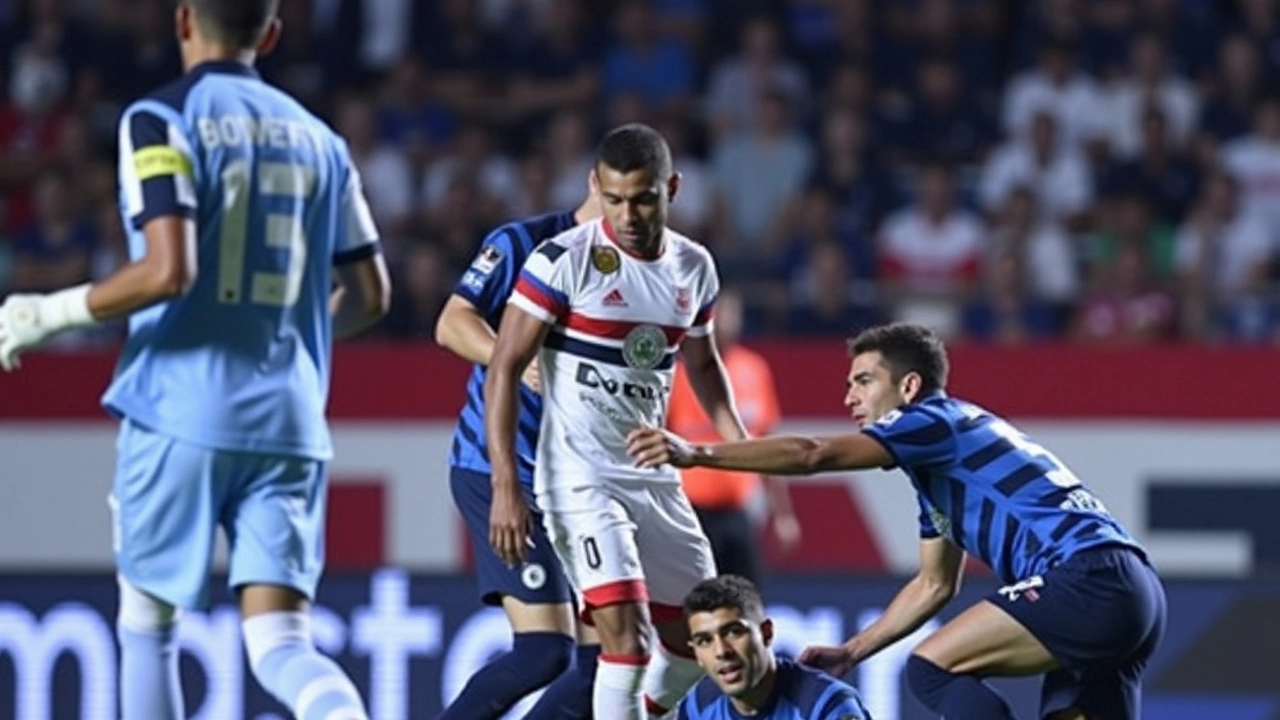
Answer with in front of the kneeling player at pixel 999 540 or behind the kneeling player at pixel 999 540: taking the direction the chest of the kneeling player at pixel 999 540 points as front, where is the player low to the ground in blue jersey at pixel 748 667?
in front

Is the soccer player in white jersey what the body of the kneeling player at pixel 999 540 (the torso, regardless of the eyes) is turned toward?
yes

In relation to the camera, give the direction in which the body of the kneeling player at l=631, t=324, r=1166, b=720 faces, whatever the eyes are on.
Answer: to the viewer's left

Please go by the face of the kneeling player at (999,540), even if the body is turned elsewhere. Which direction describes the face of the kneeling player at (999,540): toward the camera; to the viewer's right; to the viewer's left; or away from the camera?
to the viewer's left
